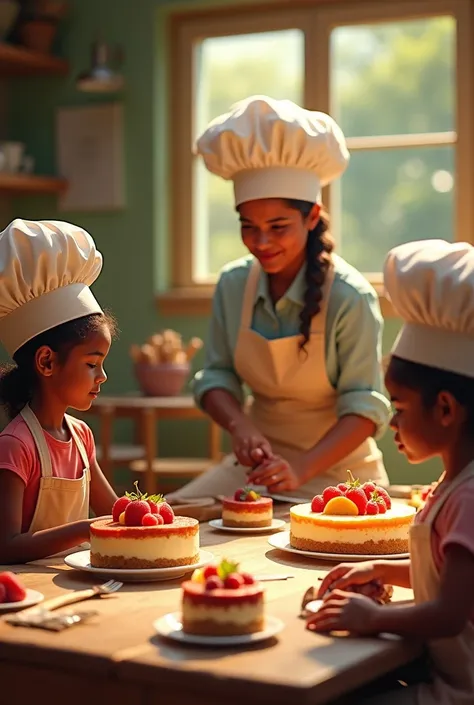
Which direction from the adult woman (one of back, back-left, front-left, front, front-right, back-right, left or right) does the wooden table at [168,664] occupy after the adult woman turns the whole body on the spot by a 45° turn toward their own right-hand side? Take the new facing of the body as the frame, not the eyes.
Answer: left

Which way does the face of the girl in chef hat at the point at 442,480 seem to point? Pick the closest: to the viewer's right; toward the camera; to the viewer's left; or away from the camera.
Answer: to the viewer's left

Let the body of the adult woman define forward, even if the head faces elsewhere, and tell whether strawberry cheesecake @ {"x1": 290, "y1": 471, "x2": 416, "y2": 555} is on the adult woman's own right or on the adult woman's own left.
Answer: on the adult woman's own left

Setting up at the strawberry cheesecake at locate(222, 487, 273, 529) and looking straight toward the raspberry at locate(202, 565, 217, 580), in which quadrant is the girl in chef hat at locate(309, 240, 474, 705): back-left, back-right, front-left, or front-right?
front-left

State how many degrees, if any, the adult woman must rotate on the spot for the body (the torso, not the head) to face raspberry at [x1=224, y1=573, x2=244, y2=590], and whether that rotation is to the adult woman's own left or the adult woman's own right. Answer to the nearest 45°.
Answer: approximately 45° to the adult woman's own left

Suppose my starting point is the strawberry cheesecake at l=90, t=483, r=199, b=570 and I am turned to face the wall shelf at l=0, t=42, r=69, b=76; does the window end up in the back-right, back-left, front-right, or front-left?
front-right

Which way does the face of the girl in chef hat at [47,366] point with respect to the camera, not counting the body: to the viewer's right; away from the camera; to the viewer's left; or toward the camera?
to the viewer's right

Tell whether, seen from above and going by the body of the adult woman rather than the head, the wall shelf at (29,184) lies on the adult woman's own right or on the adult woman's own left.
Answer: on the adult woman's own right

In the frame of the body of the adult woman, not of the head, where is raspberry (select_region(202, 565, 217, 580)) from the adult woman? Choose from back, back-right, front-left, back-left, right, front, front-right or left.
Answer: front-left

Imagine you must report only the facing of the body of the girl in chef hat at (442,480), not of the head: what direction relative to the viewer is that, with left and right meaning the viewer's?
facing to the left of the viewer

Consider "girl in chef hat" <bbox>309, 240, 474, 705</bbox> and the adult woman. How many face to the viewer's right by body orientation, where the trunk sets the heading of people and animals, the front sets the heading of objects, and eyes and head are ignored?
0

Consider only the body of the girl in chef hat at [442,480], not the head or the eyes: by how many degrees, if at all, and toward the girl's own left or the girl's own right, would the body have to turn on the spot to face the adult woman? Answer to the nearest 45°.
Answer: approximately 90° to the girl's own right

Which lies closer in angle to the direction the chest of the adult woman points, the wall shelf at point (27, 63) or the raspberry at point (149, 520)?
the raspberry

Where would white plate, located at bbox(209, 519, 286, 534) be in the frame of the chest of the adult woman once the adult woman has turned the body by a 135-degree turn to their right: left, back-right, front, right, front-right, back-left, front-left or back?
back

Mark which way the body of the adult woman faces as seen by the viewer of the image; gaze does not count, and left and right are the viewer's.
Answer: facing the viewer and to the left of the viewer

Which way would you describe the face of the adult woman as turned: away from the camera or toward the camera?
toward the camera
